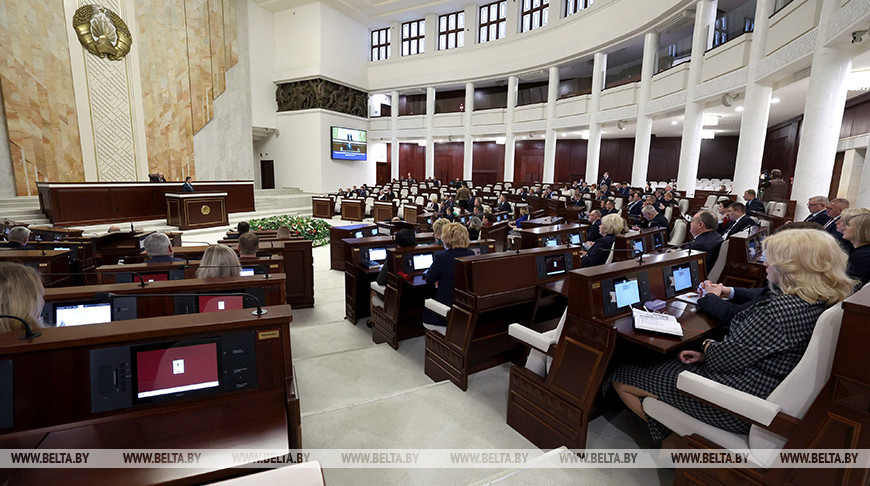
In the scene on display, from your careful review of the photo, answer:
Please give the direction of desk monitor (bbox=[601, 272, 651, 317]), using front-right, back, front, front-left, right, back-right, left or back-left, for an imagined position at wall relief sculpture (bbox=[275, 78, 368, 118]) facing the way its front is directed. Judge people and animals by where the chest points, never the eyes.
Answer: front

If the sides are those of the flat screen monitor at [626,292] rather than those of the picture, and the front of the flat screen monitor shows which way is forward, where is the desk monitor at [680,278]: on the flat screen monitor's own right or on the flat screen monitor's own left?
on the flat screen monitor's own left

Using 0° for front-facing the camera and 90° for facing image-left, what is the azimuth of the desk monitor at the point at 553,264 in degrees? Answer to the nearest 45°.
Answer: approximately 315°

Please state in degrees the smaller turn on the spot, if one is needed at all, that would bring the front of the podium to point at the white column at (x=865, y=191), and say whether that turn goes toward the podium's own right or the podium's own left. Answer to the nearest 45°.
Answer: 0° — it already faces it

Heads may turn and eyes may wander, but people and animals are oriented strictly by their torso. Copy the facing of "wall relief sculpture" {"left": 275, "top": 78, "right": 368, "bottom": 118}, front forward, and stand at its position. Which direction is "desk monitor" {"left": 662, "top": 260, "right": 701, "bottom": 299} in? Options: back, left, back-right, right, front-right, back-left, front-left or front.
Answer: front

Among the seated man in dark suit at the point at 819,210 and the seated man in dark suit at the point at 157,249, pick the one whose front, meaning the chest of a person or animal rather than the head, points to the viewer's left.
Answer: the seated man in dark suit at the point at 819,210

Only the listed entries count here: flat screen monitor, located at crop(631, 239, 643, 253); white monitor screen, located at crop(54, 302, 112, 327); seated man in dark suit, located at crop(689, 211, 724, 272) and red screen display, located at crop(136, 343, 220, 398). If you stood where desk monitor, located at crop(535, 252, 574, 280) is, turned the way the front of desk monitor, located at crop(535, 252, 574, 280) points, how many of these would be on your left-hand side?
2

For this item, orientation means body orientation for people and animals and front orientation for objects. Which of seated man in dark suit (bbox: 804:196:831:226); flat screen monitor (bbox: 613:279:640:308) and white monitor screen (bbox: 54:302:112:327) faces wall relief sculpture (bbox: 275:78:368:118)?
the seated man in dark suit

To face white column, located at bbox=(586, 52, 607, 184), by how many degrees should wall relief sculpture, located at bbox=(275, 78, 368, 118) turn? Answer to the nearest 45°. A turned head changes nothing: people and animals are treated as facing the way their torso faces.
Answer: approximately 45° to its left

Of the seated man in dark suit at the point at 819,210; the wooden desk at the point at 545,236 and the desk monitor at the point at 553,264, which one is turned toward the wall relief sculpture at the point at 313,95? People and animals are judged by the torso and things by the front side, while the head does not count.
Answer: the seated man in dark suit

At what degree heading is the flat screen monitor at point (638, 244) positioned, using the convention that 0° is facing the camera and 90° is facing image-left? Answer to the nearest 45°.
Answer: approximately 315°

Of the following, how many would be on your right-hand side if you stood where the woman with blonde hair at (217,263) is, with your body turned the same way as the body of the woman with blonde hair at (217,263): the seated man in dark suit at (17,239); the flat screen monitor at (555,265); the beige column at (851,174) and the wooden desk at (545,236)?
3

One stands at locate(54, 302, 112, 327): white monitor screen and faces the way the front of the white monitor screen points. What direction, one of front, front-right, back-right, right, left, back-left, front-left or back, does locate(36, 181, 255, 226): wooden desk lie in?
back

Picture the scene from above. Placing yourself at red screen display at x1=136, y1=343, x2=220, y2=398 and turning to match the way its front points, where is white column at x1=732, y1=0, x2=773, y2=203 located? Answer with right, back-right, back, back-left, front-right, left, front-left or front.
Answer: left

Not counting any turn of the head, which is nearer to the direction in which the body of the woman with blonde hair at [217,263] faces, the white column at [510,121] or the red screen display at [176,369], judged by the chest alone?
the white column

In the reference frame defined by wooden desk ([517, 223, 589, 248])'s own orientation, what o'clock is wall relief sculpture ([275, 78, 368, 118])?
The wall relief sculpture is roughly at 6 o'clock from the wooden desk.

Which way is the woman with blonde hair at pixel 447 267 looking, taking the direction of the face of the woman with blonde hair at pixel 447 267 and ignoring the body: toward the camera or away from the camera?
away from the camera

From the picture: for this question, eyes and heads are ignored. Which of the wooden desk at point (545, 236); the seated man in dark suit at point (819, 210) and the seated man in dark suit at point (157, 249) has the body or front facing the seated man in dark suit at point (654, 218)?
the seated man in dark suit at point (819, 210)

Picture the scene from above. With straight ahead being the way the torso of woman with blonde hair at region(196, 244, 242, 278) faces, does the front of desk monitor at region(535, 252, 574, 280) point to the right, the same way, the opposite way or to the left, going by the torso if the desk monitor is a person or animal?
the opposite way

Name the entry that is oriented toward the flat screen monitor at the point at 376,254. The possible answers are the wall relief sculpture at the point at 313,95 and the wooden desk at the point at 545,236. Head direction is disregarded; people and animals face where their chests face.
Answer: the wall relief sculpture
